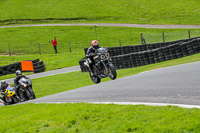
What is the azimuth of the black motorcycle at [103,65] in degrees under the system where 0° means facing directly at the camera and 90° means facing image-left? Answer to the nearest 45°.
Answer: approximately 315°

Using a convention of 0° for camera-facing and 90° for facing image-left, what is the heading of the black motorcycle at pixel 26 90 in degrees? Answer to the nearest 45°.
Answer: approximately 315°

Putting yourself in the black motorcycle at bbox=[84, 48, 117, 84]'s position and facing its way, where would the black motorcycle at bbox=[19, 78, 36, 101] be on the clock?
the black motorcycle at bbox=[19, 78, 36, 101] is roughly at 5 o'clock from the black motorcycle at bbox=[84, 48, 117, 84].

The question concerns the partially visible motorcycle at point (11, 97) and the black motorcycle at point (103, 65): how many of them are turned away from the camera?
0

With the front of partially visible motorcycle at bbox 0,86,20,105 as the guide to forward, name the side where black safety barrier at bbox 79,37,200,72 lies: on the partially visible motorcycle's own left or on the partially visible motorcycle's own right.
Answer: on the partially visible motorcycle's own left
